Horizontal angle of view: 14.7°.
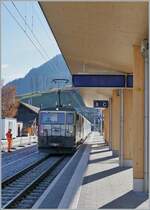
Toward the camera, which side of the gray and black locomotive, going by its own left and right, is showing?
front

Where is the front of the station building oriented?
to the viewer's left

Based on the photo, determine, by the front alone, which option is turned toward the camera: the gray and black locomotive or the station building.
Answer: the gray and black locomotive

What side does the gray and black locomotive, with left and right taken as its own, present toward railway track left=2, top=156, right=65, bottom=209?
front

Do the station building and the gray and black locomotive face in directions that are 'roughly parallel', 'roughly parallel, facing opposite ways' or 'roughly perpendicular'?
roughly perpendicular

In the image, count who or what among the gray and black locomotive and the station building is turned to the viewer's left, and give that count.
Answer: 1
